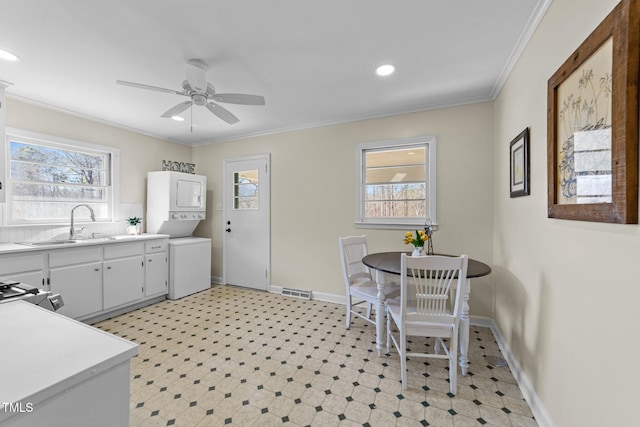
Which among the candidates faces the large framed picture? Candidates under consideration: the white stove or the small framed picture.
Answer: the white stove

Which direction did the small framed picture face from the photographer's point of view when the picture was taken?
facing to the left of the viewer

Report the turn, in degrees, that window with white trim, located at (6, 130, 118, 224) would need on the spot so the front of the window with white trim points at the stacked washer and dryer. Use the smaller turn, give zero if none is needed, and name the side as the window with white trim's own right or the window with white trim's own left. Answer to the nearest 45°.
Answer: approximately 45° to the window with white trim's own left

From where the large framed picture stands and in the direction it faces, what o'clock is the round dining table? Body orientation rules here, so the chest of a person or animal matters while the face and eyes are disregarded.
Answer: The round dining table is roughly at 2 o'clock from the large framed picture.

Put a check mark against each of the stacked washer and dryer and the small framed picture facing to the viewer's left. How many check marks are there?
1

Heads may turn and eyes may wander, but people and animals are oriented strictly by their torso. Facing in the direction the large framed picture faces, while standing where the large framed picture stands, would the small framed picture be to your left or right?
on your right
